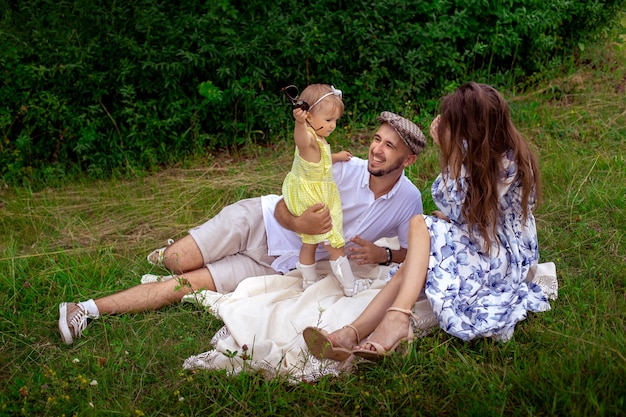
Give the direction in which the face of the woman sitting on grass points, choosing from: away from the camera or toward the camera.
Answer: away from the camera

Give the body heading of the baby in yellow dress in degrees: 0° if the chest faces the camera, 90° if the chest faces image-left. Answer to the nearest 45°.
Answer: approximately 315°

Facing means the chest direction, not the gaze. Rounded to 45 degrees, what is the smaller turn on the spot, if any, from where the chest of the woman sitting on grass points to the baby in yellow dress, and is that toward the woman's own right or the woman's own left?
approximately 45° to the woman's own right

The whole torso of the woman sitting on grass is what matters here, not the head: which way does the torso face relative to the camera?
to the viewer's left

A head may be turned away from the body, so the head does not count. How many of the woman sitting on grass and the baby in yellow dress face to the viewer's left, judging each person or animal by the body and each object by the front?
1
